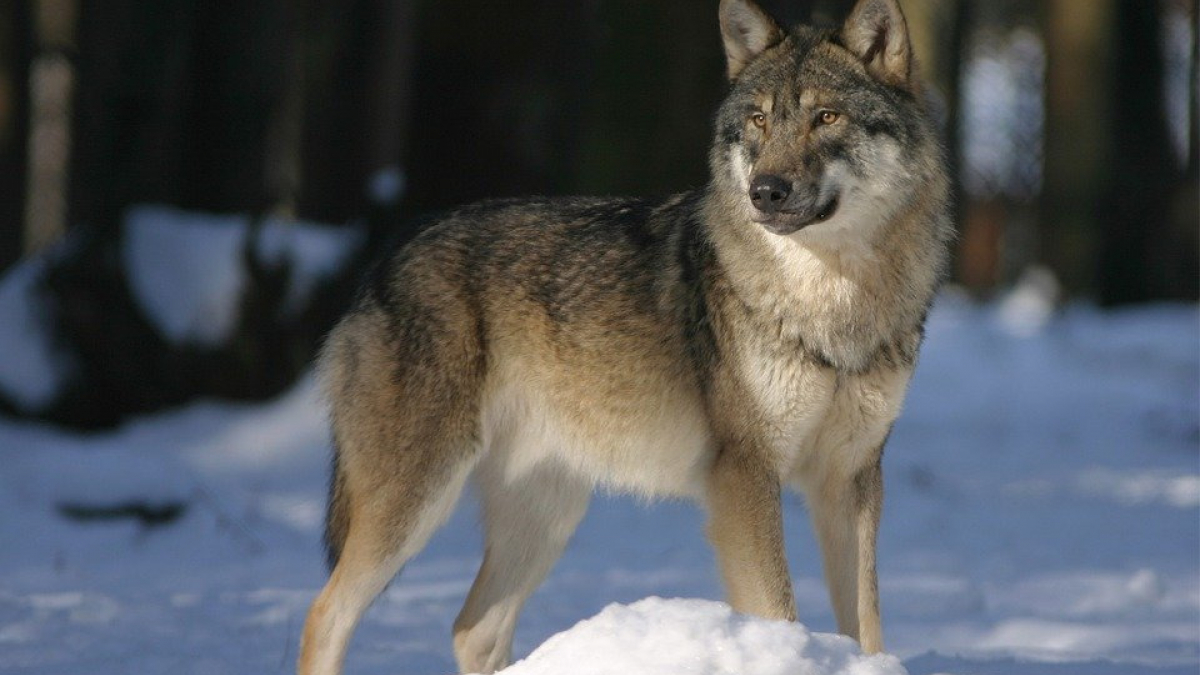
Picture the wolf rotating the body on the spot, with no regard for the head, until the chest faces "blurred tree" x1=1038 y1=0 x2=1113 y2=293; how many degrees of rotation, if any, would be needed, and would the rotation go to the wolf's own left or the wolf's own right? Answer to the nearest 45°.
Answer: approximately 135° to the wolf's own left

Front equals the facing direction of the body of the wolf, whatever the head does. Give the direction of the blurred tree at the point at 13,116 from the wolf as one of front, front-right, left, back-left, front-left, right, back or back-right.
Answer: back

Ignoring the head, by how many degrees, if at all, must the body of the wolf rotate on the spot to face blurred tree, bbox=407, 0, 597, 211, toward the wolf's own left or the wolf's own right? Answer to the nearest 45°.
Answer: approximately 135° to the wolf's own left

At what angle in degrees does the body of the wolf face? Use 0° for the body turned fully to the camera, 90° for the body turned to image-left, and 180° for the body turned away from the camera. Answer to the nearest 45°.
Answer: approximately 315°

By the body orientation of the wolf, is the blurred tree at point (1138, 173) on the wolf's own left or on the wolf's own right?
on the wolf's own left
